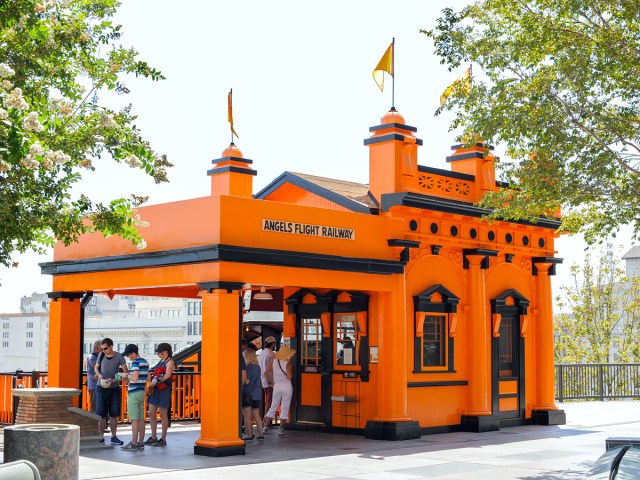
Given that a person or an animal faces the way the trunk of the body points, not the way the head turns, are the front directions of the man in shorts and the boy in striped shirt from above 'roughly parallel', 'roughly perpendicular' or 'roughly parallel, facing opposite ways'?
roughly perpendicular

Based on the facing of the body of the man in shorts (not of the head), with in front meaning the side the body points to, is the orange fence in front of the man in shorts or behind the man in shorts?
behind

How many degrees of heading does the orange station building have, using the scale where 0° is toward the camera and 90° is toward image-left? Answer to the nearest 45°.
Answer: approximately 315°

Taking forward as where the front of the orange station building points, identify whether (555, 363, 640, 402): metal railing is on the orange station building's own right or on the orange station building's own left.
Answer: on the orange station building's own left
